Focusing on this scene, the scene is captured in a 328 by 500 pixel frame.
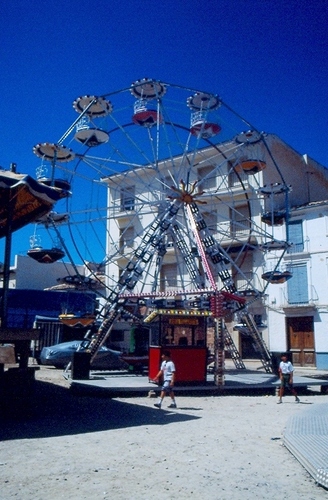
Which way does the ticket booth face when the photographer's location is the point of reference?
facing the viewer

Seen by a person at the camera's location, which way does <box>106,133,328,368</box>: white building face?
facing the viewer and to the left of the viewer

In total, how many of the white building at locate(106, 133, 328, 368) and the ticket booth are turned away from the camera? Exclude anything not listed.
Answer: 0

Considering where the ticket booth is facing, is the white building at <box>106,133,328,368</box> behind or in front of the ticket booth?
behind

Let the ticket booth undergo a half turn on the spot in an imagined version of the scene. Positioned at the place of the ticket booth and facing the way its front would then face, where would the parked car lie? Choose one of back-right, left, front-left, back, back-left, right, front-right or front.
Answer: front-left

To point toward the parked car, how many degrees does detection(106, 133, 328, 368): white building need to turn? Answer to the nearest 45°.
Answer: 0° — it already faces it
